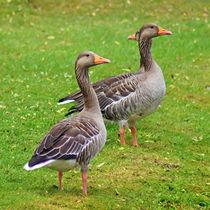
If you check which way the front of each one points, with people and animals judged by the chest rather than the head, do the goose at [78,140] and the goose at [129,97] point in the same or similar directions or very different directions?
same or similar directions

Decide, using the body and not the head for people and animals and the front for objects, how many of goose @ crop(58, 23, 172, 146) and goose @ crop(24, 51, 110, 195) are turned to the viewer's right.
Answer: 2

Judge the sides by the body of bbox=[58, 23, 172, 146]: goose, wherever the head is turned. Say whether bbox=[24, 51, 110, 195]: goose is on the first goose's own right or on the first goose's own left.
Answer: on the first goose's own right

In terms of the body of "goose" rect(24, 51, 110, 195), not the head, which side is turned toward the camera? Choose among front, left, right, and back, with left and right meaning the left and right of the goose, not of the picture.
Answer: right

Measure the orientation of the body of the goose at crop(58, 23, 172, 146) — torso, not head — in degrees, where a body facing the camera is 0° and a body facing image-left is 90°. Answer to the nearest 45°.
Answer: approximately 270°

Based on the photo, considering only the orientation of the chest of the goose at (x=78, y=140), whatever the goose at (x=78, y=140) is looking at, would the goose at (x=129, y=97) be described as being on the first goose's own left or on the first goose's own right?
on the first goose's own left
